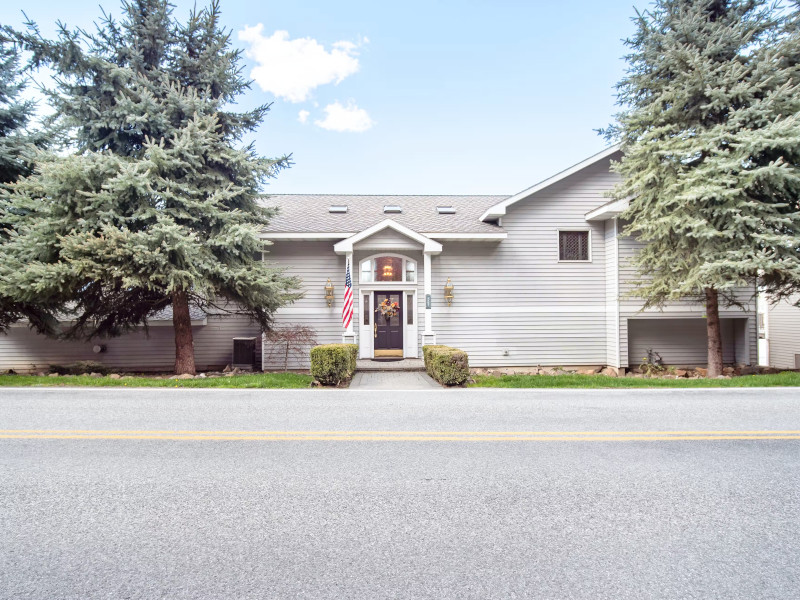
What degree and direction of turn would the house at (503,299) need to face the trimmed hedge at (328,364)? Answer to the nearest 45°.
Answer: approximately 45° to its right

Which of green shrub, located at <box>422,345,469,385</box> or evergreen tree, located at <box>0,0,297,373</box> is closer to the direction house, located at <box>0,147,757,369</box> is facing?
the green shrub

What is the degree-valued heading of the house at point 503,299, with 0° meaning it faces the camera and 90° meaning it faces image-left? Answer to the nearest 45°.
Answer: approximately 0°

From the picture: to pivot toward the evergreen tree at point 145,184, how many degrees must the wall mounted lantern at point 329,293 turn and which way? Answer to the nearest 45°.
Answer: approximately 45° to its right

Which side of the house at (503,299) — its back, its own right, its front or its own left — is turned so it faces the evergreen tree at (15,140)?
right

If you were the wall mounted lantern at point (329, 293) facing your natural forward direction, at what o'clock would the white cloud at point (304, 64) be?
The white cloud is roughly at 6 o'clock from the wall mounted lantern.

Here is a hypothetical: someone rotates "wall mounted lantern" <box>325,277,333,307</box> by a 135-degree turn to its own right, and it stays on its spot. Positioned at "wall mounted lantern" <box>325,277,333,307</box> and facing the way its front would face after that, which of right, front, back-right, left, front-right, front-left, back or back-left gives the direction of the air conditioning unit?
front-left

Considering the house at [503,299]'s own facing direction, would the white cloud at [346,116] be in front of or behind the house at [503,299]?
behind

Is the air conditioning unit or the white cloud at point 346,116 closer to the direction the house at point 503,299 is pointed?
the air conditioning unit

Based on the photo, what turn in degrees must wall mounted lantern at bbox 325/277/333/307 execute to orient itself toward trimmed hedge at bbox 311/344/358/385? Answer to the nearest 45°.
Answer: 0° — it already faces it
